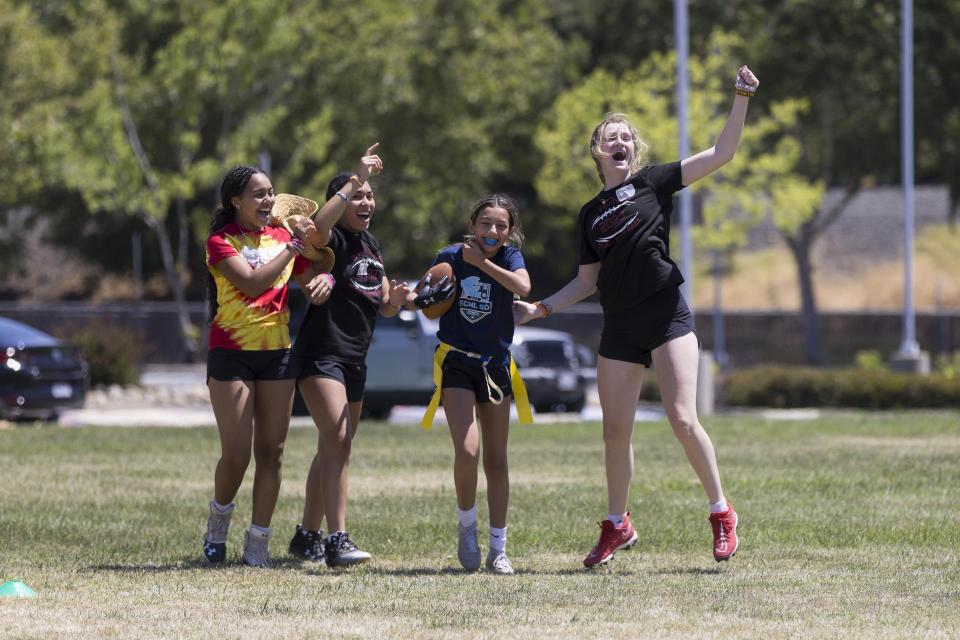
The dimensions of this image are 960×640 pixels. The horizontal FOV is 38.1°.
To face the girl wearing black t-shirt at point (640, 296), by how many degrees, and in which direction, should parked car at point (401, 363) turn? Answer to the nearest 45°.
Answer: approximately 45° to its right

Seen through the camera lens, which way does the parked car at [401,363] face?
facing the viewer and to the right of the viewer

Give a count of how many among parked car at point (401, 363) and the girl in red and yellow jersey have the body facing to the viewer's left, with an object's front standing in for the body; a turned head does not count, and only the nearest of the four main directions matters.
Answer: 0

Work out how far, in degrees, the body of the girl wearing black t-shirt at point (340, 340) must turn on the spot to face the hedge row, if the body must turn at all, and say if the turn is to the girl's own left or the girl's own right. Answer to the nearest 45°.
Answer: approximately 90° to the girl's own left

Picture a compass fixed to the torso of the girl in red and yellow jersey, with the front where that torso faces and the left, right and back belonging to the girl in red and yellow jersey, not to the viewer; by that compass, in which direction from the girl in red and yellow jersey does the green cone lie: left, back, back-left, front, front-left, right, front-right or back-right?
right

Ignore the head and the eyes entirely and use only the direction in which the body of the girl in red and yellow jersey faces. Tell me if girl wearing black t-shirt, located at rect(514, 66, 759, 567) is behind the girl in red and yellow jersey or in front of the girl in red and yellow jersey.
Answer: in front
